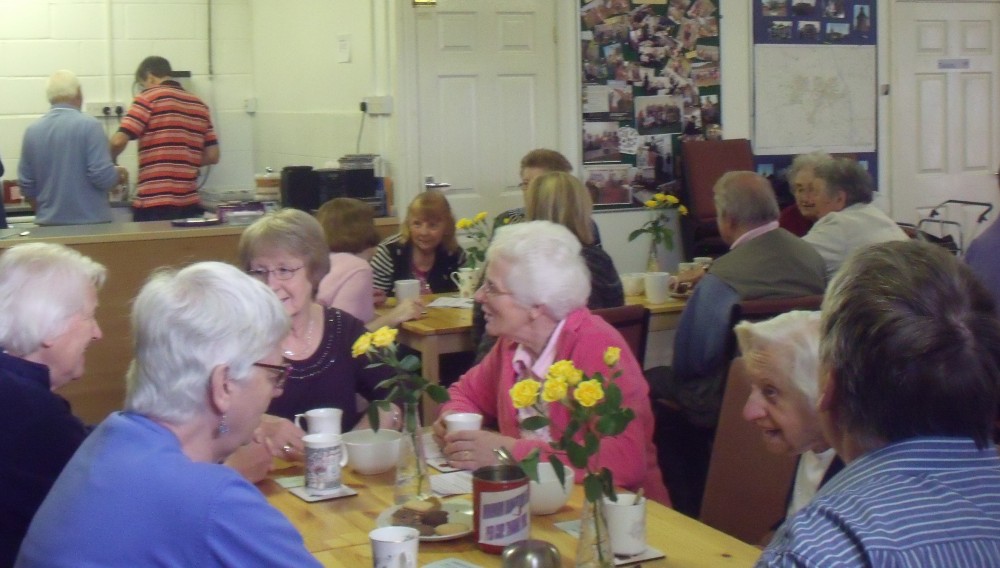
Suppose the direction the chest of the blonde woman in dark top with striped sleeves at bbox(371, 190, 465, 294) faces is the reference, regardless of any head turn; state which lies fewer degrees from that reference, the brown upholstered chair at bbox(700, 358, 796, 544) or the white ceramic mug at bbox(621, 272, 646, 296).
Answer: the brown upholstered chair

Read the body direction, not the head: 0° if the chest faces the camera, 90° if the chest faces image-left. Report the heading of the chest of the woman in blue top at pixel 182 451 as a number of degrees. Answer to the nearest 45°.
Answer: approximately 225°

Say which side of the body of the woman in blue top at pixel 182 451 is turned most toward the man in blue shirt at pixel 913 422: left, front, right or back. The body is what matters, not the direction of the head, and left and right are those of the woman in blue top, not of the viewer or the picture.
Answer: right

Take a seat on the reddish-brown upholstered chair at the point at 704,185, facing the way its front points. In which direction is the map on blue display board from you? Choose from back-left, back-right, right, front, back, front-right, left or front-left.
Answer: back-left

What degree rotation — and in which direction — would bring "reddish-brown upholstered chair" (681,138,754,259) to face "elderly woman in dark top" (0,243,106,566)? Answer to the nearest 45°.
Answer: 0° — it already faces them

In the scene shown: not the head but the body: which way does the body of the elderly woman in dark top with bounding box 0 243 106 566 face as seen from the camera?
to the viewer's right

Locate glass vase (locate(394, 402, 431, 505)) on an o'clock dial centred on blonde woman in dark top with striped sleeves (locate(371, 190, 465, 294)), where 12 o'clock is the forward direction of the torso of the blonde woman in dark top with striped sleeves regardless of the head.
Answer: The glass vase is roughly at 12 o'clock from the blonde woman in dark top with striped sleeves.

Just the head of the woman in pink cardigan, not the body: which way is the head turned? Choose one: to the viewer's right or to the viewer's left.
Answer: to the viewer's left
